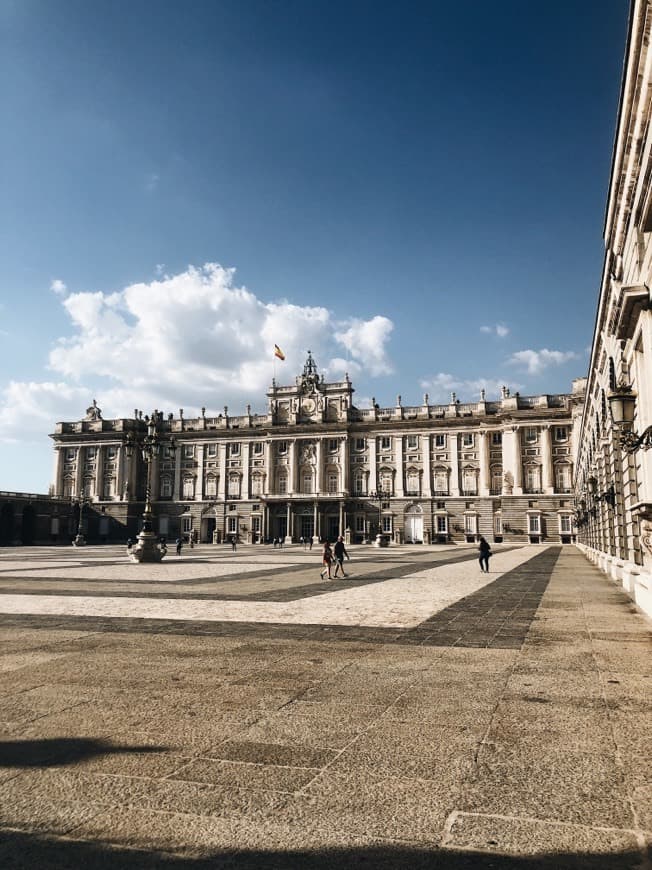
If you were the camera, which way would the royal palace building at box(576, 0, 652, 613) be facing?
facing to the left of the viewer
